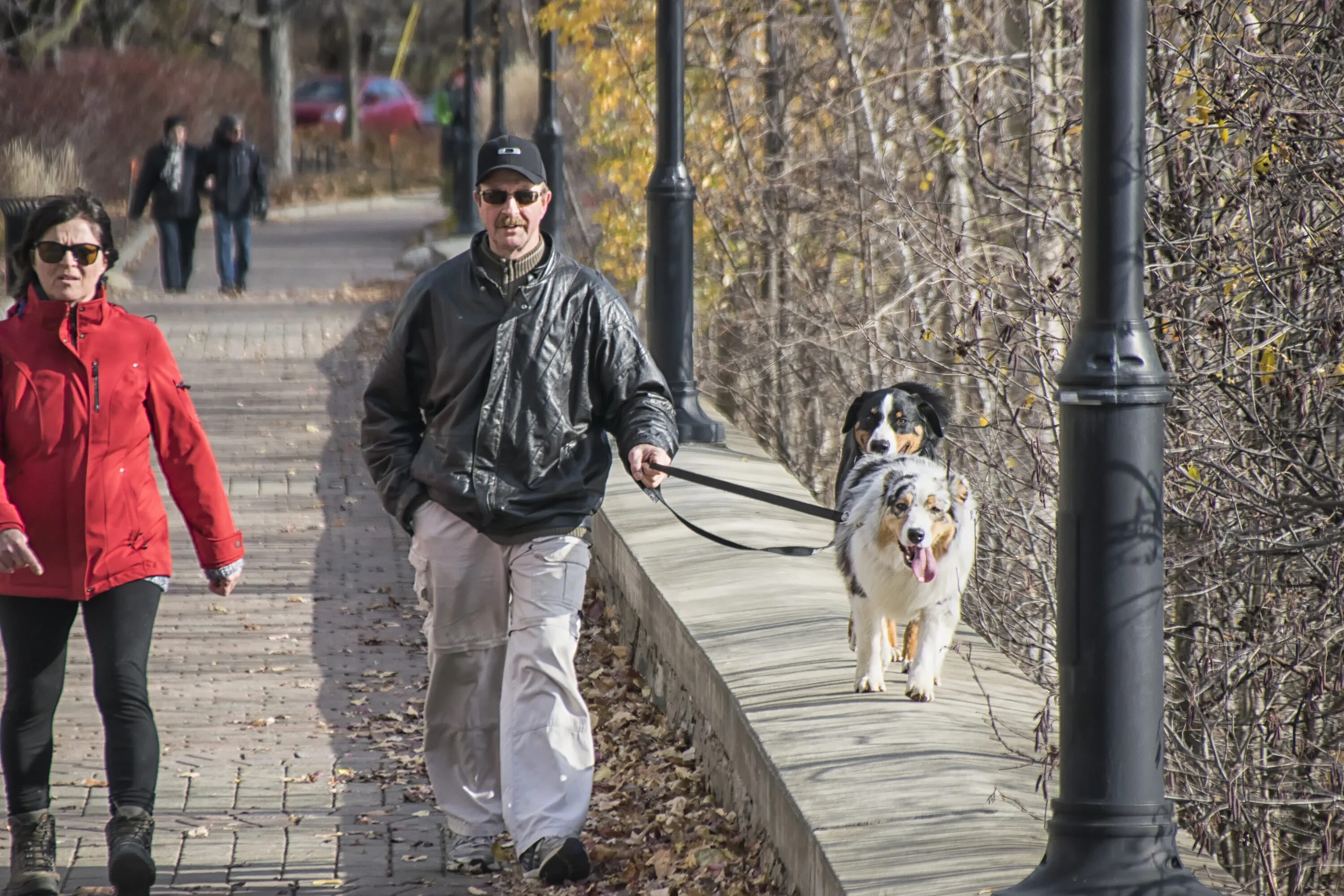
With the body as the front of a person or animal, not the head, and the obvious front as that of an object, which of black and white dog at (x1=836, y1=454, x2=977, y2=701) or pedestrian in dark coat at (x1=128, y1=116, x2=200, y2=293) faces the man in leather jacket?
the pedestrian in dark coat

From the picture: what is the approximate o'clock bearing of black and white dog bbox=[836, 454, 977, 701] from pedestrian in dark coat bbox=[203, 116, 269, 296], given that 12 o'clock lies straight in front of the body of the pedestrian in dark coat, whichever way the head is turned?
The black and white dog is roughly at 12 o'clock from the pedestrian in dark coat.

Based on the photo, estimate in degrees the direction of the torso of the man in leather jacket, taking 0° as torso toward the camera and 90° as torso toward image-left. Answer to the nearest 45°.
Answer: approximately 0°

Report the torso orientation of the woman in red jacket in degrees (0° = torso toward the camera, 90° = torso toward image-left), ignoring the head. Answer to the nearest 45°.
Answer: approximately 0°

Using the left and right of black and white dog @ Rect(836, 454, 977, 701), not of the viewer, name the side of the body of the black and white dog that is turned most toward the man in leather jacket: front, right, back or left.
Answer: right

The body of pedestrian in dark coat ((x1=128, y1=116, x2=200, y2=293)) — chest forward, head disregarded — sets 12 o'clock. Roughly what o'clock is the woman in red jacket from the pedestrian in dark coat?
The woman in red jacket is roughly at 12 o'clock from the pedestrian in dark coat.
